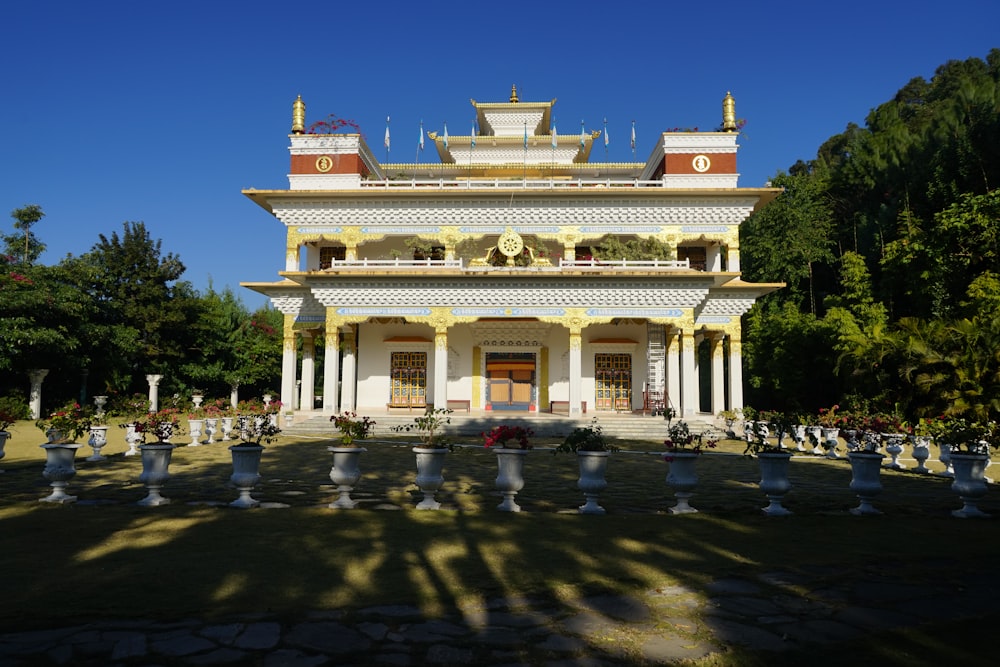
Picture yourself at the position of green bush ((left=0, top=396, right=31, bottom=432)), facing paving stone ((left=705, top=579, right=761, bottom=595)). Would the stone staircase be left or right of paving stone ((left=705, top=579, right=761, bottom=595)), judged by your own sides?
left

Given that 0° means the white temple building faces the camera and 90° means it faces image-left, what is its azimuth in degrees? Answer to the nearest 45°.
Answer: approximately 0°

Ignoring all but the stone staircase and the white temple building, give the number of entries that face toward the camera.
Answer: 2

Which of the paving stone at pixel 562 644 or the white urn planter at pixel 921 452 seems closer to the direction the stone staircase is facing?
the paving stone

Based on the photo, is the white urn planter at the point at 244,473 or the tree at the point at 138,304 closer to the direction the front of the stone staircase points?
the white urn planter

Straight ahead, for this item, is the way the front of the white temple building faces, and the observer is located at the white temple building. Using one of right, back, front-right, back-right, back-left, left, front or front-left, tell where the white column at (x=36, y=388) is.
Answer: right

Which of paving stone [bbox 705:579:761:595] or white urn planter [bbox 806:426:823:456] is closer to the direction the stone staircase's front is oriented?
the paving stone

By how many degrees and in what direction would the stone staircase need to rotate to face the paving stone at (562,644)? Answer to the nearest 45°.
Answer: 0° — it already faces it

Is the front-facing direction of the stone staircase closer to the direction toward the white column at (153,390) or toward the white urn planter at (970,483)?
the white urn planter

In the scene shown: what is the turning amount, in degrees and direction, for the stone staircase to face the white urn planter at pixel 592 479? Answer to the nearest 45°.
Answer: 0° — it already faces it

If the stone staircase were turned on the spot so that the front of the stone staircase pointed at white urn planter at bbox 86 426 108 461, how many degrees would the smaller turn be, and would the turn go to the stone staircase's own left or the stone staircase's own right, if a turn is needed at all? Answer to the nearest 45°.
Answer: approximately 45° to the stone staircase's own right

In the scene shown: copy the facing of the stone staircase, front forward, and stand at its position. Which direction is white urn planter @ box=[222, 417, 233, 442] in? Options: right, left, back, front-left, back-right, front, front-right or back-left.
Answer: right

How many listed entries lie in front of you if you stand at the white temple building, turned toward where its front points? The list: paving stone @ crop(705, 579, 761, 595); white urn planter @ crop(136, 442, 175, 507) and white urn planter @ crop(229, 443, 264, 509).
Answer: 3

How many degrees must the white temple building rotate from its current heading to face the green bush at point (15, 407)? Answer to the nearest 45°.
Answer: approximately 90° to its right
